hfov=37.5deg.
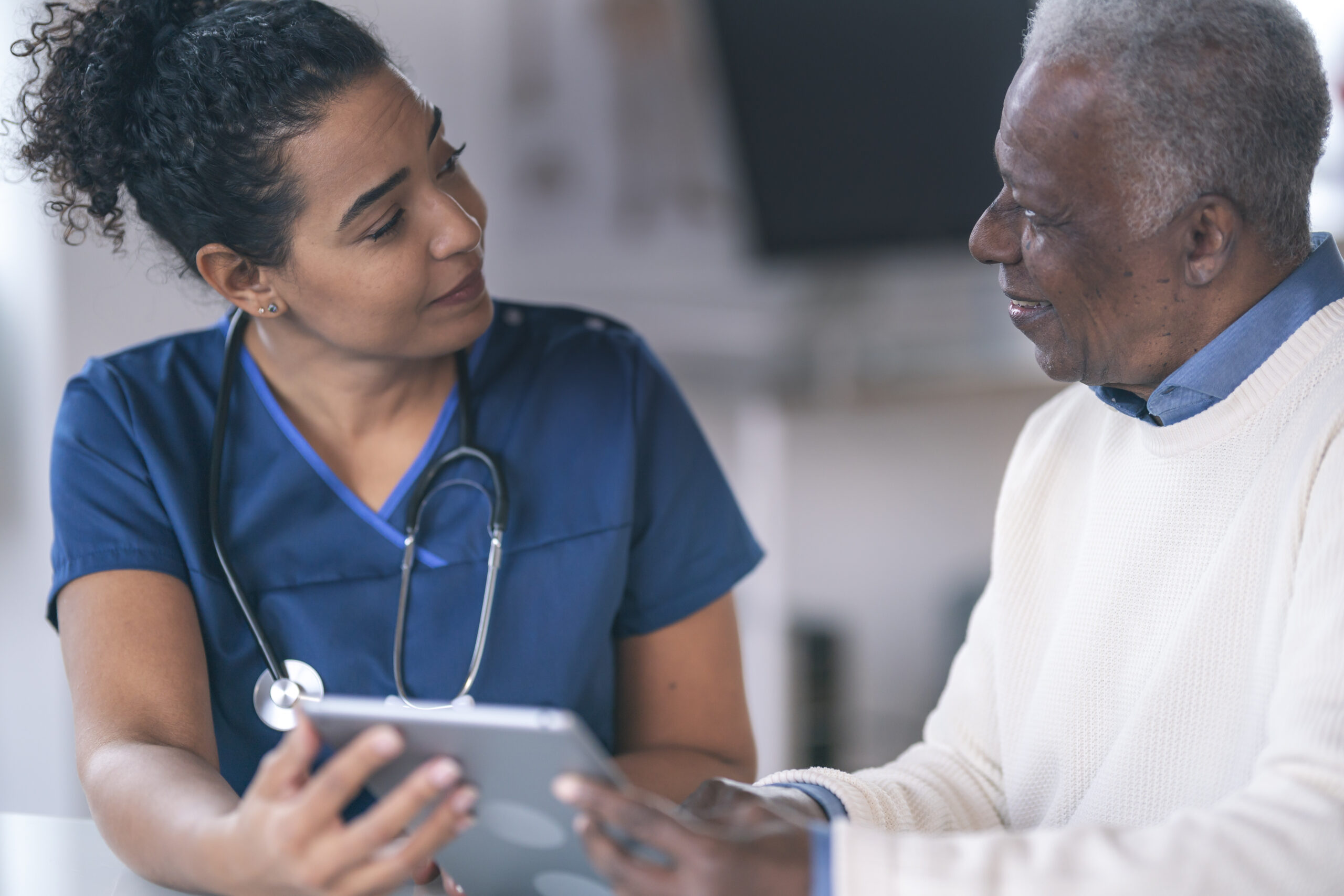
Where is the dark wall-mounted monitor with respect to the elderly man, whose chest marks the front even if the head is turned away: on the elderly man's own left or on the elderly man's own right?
on the elderly man's own right

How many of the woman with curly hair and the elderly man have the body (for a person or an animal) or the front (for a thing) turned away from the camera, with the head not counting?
0

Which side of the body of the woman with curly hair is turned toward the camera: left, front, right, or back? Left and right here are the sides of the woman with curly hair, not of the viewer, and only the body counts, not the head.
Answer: front

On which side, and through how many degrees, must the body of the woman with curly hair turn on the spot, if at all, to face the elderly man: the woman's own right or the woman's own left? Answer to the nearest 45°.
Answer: approximately 45° to the woman's own left

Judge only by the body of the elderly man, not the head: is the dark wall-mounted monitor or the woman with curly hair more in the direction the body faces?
the woman with curly hair

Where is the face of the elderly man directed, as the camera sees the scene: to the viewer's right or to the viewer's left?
to the viewer's left

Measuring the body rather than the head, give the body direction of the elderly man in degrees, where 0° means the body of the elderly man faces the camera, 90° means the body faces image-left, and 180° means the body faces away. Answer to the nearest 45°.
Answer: approximately 45°

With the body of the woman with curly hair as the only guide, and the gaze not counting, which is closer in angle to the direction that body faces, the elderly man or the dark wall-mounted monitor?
the elderly man

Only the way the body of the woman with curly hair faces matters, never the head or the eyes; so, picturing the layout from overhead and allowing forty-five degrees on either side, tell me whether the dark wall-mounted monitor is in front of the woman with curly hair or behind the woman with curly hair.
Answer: behind
